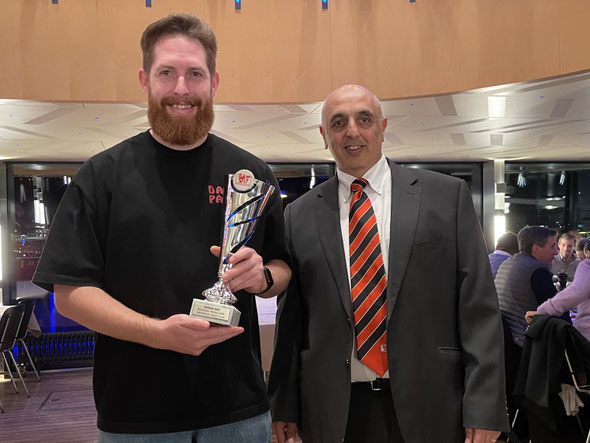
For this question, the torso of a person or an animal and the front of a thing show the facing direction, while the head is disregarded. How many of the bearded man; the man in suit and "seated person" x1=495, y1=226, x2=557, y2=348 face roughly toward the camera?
2

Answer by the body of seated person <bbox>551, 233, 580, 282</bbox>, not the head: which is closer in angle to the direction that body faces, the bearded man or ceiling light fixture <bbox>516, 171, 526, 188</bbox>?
the bearded man

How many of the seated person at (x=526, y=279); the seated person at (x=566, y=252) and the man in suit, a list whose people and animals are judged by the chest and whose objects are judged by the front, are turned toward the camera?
2

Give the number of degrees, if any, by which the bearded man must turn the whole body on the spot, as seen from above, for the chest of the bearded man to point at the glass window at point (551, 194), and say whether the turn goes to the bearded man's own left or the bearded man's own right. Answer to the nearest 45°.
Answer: approximately 135° to the bearded man's own left

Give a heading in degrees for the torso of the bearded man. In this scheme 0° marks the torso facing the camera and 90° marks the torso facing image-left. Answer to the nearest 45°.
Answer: approximately 0°

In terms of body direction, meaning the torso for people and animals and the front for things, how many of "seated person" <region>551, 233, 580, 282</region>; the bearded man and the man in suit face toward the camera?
3

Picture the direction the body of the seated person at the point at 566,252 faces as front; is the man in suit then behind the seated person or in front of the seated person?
in front

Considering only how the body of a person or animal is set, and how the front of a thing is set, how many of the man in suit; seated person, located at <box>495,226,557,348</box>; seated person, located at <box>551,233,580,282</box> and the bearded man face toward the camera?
3

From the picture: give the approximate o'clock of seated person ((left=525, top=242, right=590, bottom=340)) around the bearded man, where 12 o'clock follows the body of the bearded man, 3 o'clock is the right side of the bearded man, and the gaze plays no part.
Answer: The seated person is roughly at 8 o'clock from the bearded man.
